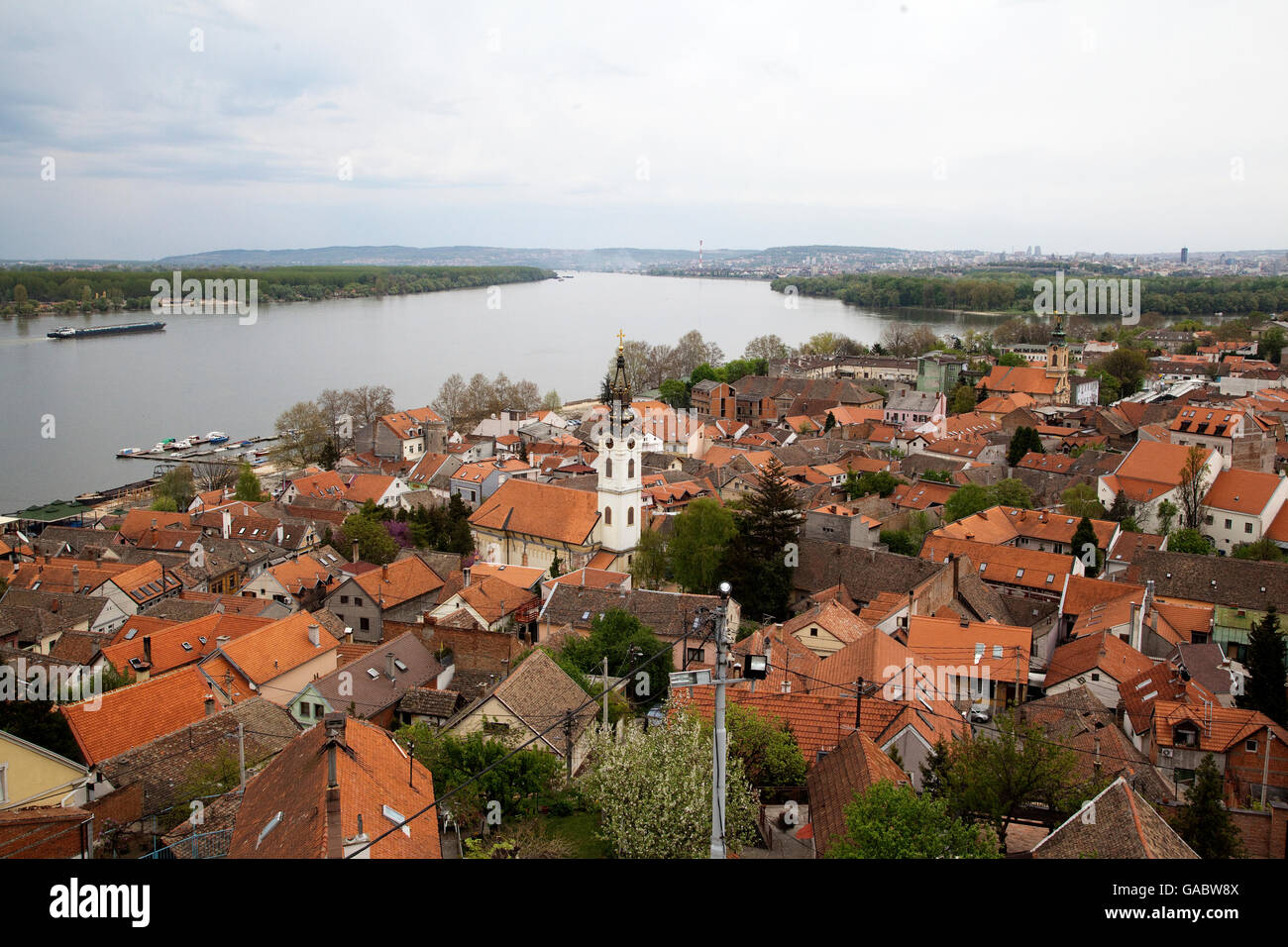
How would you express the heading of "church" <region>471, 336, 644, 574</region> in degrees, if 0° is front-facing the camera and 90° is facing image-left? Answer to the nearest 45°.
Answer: approximately 315°

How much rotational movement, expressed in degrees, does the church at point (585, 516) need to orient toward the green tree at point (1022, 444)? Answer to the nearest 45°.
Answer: approximately 90° to its left

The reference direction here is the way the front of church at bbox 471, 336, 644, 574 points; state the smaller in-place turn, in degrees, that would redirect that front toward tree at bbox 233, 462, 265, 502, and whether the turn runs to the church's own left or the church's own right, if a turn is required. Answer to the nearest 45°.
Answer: approximately 180°

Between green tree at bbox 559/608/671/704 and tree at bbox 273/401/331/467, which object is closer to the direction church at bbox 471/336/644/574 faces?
the green tree

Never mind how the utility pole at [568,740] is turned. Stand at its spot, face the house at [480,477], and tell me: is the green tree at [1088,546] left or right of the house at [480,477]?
right

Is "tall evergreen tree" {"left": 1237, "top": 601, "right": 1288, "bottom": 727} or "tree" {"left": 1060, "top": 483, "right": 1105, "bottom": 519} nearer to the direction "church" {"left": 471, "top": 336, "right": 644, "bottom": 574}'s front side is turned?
the tall evergreen tree

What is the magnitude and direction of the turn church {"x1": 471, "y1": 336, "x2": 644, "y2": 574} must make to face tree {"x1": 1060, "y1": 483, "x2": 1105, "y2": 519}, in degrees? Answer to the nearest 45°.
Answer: approximately 45° to its left

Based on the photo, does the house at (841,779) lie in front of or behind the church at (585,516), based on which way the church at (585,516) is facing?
in front

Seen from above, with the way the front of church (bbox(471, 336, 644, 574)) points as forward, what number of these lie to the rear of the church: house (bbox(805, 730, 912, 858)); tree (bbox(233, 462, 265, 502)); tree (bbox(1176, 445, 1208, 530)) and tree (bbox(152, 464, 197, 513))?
2

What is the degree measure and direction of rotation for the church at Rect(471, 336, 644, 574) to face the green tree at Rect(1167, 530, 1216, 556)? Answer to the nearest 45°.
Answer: approximately 45° to its left

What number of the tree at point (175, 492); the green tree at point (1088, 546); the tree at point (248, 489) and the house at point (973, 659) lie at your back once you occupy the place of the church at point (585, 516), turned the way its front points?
2

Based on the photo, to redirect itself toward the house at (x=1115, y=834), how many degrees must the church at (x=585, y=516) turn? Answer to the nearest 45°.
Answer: approximately 45° to its right

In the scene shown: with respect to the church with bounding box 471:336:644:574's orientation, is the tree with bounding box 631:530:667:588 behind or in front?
in front

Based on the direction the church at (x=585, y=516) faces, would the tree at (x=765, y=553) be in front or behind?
in front

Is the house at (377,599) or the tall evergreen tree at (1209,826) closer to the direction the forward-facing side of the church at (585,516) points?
the tall evergreen tree
